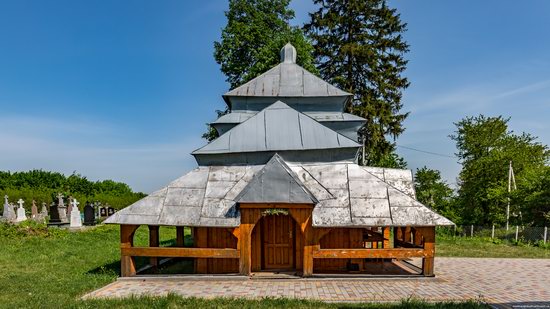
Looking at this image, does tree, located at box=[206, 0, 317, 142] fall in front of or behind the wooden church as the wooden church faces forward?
behind

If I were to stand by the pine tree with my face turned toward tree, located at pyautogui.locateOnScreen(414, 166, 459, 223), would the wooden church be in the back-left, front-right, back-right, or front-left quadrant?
back-right

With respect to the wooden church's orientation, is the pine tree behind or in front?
behind

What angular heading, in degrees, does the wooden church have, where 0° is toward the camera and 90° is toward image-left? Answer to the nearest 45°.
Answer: approximately 0°

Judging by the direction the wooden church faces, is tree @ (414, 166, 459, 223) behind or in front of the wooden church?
behind

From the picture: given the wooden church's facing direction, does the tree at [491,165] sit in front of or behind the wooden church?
behind
